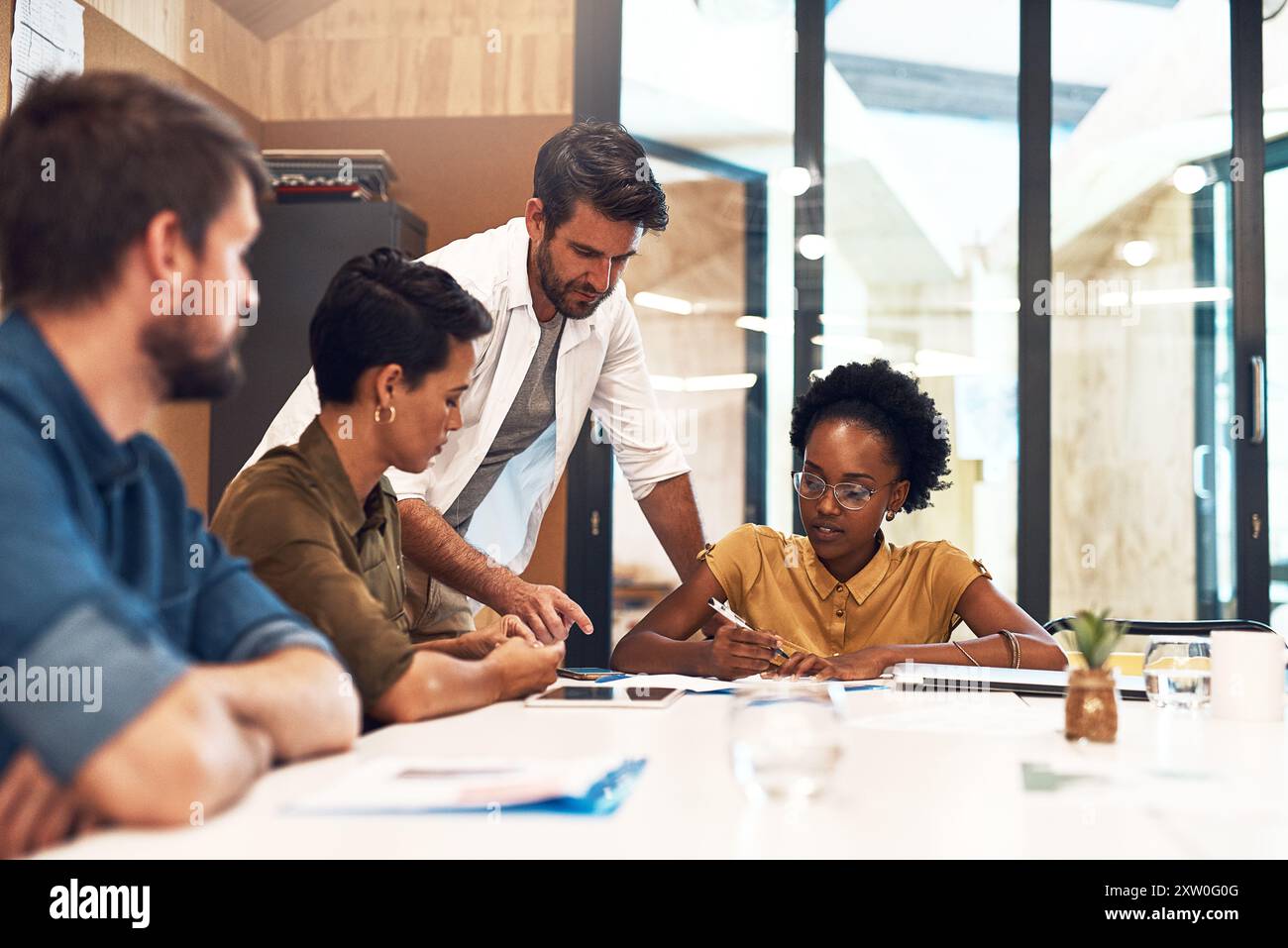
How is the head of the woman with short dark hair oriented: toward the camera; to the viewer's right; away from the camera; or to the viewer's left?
to the viewer's right

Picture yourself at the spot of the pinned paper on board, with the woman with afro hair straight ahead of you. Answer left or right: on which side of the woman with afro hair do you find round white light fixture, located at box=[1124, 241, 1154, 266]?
left

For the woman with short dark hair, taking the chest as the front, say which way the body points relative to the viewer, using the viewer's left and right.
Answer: facing to the right of the viewer

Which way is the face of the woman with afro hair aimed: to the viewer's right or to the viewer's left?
to the viewer's left

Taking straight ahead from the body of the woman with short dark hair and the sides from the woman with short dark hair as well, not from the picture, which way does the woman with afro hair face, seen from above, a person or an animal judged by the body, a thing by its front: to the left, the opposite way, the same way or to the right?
to the right

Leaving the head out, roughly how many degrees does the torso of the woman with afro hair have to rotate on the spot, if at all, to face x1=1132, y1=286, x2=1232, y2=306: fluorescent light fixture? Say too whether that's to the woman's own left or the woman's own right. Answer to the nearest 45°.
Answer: approximately 135° to the woman's own left

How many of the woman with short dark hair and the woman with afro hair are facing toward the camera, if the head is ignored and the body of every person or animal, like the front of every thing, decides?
1

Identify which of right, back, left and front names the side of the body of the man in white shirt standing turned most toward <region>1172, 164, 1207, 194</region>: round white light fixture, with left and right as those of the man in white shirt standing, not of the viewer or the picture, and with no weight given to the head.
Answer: left

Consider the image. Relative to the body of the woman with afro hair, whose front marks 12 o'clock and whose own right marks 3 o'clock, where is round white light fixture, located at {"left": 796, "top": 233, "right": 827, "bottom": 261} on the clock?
The round white light fixture is roughly at 6 o'clock from the woman with afro hair.

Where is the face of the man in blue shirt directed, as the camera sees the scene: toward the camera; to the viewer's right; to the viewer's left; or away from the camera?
to the viewer's right

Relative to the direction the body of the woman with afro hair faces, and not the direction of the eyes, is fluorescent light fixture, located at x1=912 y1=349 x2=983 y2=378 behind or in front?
behind
